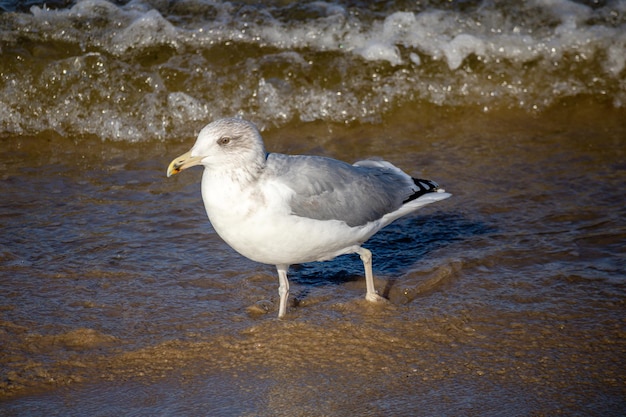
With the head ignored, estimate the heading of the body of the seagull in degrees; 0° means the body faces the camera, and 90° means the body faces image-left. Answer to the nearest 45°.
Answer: approximately 90°
